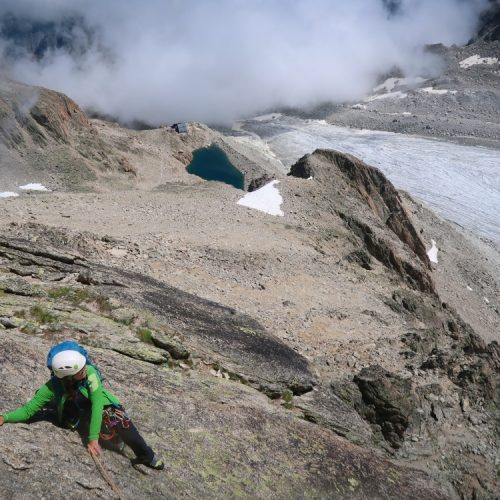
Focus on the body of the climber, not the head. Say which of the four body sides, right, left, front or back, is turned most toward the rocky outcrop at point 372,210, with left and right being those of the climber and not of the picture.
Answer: back

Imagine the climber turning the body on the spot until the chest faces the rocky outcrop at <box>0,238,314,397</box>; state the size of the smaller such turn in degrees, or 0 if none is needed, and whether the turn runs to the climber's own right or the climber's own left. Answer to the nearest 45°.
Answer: approximately 135° to the climber's own right

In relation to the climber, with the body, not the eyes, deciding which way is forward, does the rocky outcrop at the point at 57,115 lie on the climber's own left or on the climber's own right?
on the climber's own right

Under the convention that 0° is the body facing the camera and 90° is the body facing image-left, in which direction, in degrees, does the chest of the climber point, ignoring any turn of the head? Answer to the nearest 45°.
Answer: approximately 45°
